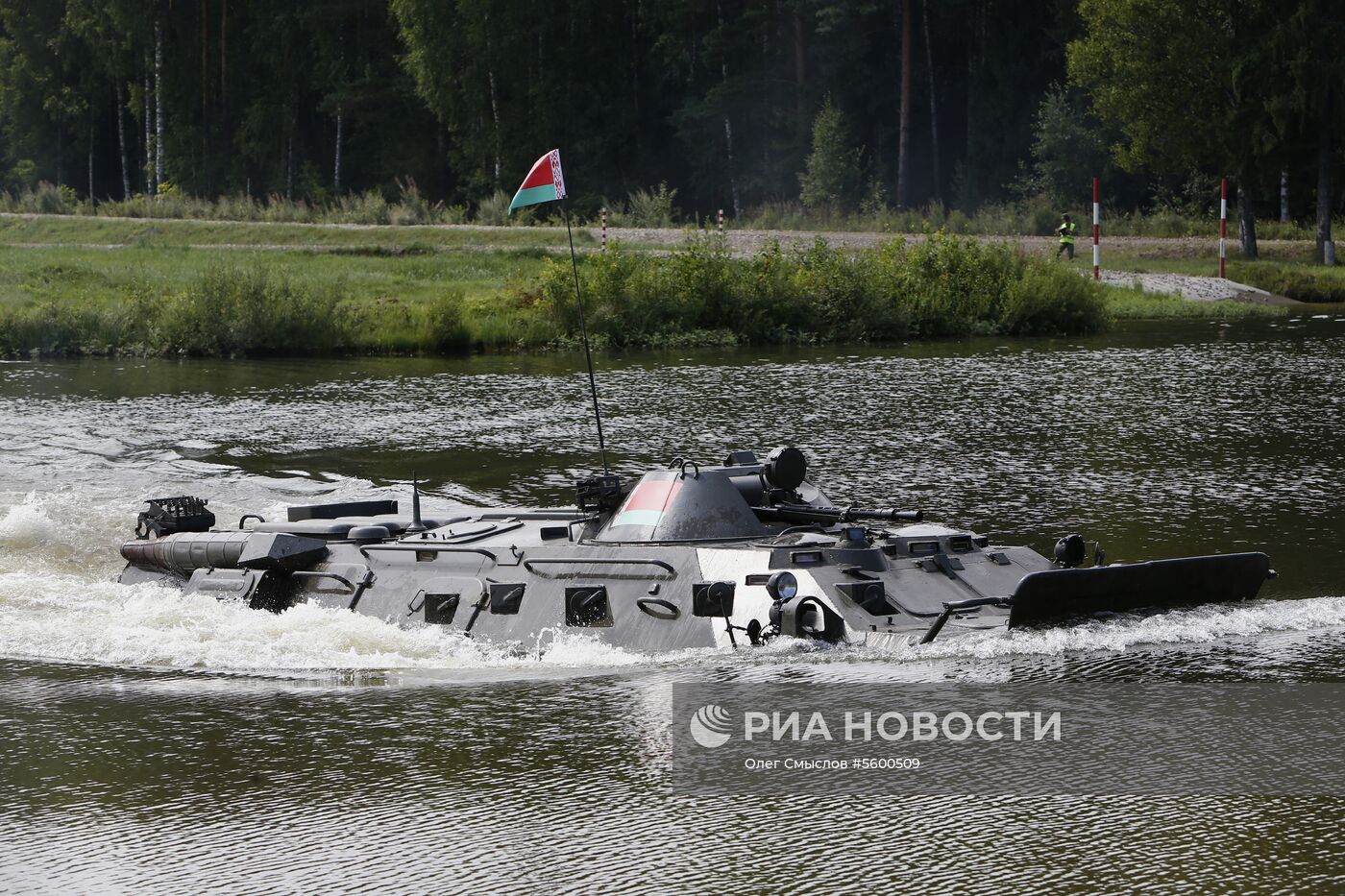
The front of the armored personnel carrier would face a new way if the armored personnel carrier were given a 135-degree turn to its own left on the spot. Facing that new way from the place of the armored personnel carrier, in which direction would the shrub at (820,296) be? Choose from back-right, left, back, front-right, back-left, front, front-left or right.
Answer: front

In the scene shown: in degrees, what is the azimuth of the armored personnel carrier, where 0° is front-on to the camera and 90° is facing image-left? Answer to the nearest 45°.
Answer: approximately 315°

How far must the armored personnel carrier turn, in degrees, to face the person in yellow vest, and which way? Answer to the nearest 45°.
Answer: approximately 135° to its left

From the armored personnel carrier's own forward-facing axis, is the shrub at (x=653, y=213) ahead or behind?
behind
